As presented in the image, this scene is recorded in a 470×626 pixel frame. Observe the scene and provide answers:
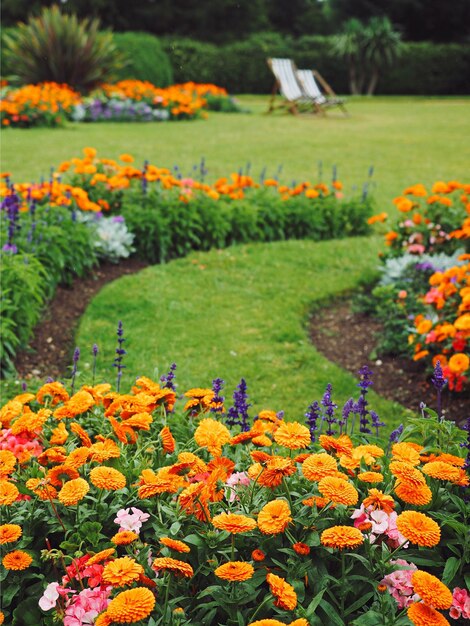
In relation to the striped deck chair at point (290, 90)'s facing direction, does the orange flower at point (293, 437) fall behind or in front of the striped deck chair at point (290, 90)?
in front

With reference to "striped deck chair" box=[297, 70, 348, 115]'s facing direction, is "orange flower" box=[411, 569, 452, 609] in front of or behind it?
in front

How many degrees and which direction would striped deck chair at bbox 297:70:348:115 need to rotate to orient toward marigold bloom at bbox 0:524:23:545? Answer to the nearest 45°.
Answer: approximately 45° to its right

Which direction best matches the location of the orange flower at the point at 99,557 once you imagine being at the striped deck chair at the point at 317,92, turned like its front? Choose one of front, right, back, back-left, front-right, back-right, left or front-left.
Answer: front-right

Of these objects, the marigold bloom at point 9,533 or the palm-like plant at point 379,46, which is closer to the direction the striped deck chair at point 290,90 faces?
the marigold bloom

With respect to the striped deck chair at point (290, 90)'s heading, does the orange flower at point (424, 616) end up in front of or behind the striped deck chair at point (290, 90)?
in front

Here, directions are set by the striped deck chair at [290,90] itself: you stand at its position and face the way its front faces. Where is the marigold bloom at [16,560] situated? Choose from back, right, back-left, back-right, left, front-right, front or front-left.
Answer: front-right

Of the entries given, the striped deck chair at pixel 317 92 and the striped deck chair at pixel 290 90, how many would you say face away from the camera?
0
